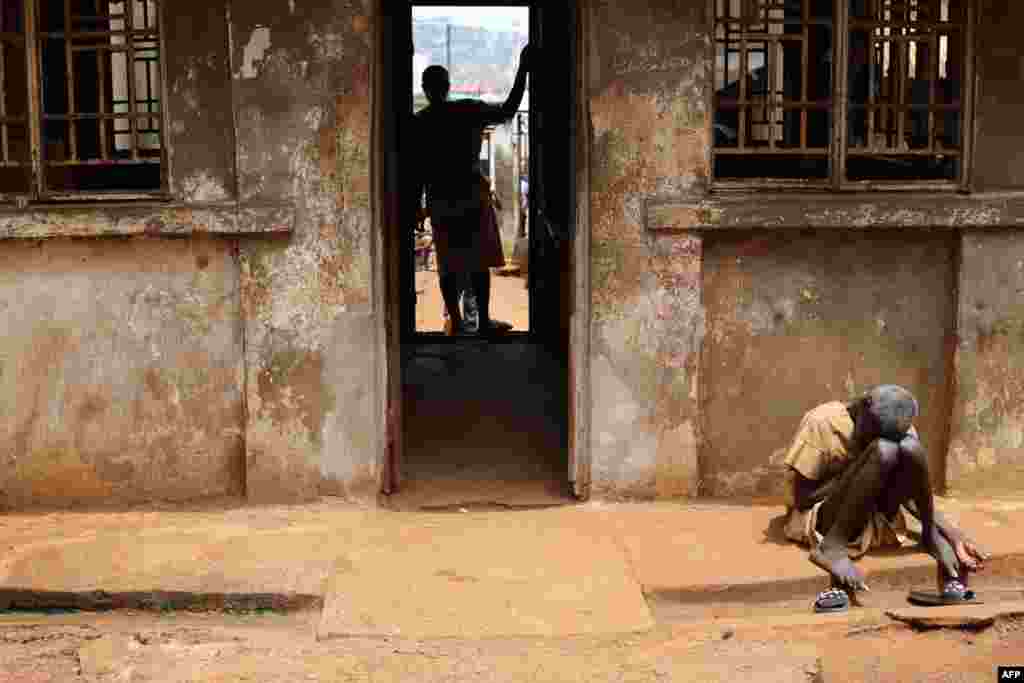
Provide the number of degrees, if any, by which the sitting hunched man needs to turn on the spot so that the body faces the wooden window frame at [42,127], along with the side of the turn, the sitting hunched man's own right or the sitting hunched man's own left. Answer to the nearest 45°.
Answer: approximately 135° to the sitting hunched man's own right

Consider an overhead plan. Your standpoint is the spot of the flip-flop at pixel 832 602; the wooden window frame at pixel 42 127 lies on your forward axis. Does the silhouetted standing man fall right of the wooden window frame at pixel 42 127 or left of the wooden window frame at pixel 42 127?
right

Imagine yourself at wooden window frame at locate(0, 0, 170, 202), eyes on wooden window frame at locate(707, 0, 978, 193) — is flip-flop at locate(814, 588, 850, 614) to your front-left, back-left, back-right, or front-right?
front-right

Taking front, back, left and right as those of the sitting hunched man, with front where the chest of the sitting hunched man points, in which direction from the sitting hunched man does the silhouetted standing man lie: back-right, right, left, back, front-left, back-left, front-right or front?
back

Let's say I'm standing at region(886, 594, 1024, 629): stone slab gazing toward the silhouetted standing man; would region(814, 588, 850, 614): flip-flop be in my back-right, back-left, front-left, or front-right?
front-left

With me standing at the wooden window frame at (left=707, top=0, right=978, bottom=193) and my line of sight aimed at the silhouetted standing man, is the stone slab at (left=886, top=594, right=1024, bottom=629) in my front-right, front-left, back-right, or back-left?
back-left
